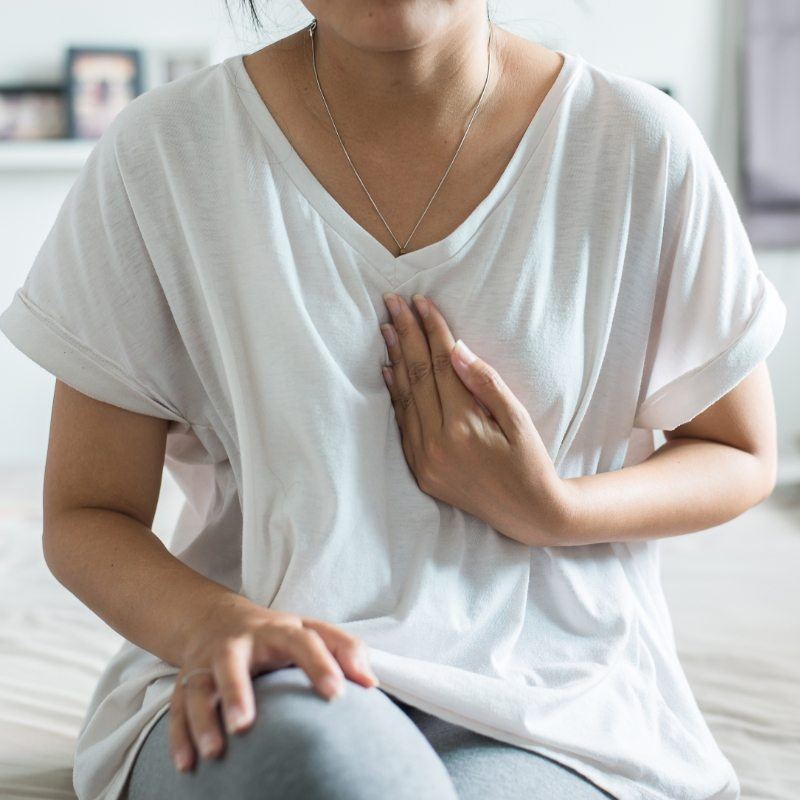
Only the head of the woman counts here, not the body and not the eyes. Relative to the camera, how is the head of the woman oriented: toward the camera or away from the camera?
toward the camera

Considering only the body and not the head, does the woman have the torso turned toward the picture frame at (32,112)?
no

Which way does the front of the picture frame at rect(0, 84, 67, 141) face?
toward the camera

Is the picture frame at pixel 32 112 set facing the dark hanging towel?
no

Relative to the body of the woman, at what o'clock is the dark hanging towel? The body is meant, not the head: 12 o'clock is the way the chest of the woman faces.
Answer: The dark hanging towel is roughly at 7 o'clock from the woman.

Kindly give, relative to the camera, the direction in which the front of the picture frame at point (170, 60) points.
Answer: facing the viewer

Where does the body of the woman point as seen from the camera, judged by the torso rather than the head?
toward the camera

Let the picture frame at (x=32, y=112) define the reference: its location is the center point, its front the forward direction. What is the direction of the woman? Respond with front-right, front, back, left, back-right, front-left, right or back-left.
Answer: front

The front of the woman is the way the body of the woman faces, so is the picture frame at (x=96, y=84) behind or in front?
behind

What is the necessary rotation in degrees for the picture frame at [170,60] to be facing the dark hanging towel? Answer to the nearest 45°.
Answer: approximately 90° to its left

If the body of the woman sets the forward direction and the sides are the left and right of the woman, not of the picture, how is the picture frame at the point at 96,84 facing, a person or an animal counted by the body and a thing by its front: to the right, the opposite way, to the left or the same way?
the same way
